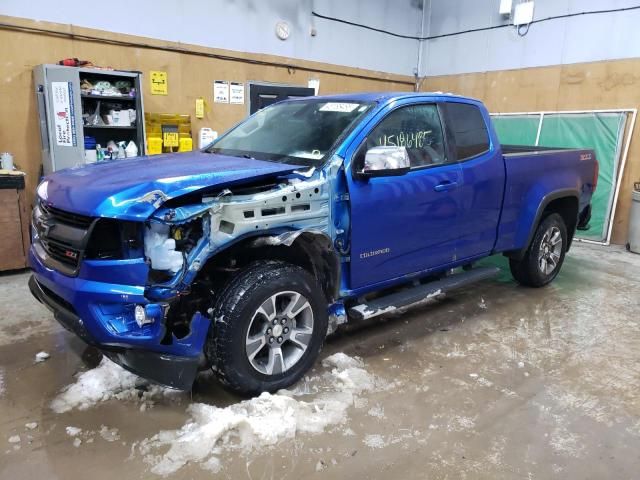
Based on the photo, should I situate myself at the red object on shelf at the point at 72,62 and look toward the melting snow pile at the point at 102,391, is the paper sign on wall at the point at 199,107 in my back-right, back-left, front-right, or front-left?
back-left

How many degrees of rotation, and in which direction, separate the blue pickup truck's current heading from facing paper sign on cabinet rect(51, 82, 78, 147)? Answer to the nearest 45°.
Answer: approximately 90° to its right

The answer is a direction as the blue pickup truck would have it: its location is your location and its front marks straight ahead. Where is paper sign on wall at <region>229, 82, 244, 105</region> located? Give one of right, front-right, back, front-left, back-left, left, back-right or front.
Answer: back-right

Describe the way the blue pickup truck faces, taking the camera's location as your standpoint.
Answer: facing the viewer and to the left of the viewer

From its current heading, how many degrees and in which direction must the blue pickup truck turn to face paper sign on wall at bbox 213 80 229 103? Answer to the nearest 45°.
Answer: approximately 135° to its right

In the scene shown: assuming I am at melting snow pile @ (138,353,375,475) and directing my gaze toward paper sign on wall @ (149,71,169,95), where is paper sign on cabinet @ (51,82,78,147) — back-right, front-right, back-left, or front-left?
front-left

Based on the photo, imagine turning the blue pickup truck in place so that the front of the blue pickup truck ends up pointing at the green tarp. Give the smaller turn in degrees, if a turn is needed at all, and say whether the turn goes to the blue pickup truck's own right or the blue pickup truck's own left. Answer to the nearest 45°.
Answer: approximately 180°

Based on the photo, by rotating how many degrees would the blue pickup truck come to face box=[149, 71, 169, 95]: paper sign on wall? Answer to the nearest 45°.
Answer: approximately 90° to its right

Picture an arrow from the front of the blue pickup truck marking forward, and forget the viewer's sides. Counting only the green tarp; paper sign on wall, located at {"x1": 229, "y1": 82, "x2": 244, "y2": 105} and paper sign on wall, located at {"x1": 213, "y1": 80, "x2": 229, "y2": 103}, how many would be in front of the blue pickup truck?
0

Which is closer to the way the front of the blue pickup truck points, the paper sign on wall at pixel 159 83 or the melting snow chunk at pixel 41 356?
the melting snow chunk

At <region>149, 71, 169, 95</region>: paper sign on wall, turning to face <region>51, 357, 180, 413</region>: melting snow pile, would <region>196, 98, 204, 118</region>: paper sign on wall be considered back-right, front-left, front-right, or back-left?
back-left
